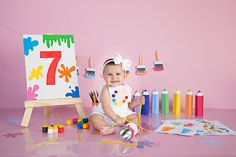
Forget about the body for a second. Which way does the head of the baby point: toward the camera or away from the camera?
toward the camera

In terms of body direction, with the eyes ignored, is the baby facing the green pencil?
no

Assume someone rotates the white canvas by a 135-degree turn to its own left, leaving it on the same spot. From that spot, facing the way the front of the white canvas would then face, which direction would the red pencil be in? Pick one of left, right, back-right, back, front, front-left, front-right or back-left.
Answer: front-right

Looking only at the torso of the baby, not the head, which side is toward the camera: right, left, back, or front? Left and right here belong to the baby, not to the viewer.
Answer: front

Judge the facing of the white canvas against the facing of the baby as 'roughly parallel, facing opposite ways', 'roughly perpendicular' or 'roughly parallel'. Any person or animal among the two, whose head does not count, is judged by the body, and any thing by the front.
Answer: roughly parallel

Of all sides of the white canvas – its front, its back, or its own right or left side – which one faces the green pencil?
left

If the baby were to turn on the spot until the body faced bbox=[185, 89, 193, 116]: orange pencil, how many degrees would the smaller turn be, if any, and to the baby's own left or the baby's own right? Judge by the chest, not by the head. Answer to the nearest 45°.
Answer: approximately 135° to the baby's own left

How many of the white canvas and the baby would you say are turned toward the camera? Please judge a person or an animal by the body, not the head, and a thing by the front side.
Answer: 2

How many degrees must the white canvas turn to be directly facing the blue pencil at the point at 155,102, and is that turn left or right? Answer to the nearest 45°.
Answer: approximately 90° to its left
